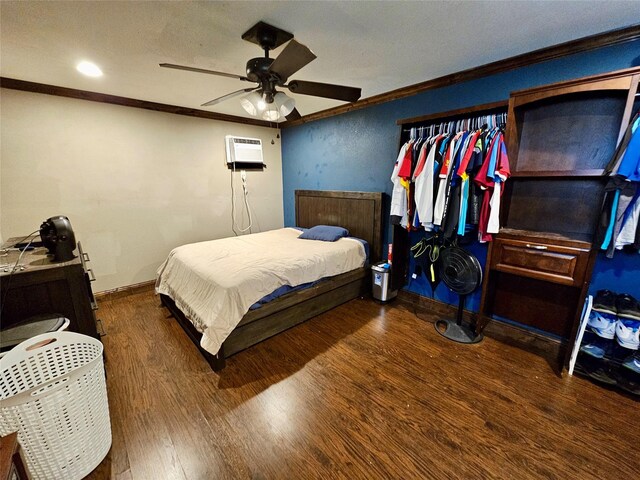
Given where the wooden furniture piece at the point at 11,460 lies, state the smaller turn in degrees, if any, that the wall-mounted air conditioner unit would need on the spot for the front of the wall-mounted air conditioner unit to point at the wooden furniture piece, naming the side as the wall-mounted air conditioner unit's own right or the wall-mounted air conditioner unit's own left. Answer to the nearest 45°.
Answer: approximately 45° to the wall-mounted air conditioner unit's own right

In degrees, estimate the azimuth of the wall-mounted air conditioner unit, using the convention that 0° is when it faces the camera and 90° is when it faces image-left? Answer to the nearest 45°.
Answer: approximately 315°

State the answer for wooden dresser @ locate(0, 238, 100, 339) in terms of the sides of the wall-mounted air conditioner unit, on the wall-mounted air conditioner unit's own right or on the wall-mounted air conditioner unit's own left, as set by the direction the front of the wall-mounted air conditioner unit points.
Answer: on the wall-mounted air conditioner unit's own right

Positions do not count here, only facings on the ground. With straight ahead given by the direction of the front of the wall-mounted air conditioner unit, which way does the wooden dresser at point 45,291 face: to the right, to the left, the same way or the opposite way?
to the left

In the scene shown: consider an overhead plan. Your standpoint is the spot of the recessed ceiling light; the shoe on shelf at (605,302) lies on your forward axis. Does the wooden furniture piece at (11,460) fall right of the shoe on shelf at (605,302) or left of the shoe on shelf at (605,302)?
right

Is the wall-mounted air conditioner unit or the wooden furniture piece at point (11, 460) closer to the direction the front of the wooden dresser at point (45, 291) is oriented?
the wall-mounted air conditioner unit

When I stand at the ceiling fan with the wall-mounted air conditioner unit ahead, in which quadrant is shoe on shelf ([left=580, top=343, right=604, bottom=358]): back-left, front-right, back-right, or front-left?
back-right

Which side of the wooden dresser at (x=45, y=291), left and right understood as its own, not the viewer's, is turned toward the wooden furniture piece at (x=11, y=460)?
right

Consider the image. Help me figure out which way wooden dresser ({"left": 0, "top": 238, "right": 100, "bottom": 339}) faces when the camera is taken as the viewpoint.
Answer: facing to the right of the viewer

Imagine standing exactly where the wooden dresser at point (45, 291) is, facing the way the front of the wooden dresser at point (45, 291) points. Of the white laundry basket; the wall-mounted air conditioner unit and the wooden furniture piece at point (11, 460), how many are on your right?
2
